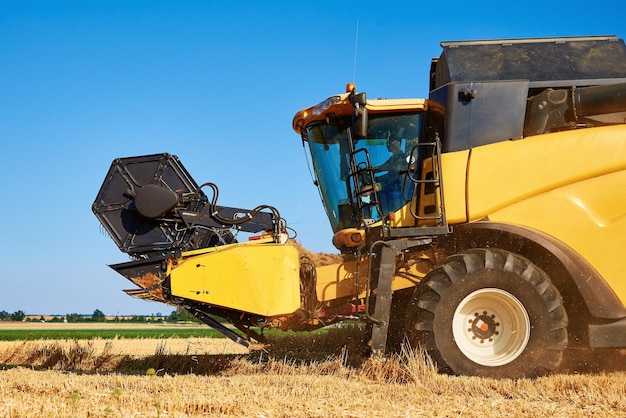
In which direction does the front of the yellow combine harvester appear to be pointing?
to the viewer's left
